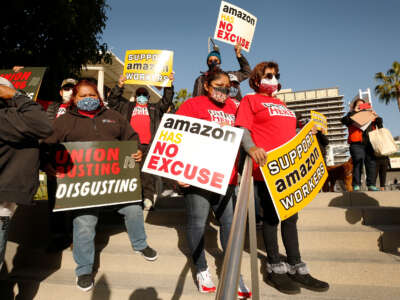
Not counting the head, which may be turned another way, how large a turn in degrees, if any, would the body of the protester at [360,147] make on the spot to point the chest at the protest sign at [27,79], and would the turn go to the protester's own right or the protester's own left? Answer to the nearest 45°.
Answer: approximately 45° to the protester's own right

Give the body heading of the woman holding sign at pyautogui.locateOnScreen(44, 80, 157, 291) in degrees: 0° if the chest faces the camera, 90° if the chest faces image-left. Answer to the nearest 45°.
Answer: approximately 0°

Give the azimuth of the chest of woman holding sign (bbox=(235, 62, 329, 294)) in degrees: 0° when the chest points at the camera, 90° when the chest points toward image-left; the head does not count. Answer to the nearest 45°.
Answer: approximately 315°

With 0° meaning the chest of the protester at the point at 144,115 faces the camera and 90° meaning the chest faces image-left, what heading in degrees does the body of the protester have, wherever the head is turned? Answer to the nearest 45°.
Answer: approximately 0°
